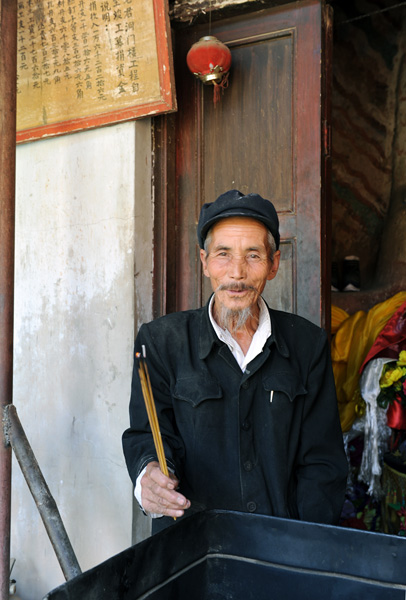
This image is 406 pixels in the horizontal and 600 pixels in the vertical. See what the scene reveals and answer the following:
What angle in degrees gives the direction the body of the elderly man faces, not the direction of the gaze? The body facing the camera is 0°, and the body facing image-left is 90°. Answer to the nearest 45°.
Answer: approximately 0°

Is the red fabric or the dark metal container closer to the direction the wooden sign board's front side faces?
the dark metal container

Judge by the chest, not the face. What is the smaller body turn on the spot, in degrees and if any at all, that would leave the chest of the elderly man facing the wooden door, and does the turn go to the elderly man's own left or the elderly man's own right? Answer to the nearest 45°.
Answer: approximately 180°

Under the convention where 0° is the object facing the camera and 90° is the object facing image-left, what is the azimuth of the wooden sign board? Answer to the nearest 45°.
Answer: approximately 45°

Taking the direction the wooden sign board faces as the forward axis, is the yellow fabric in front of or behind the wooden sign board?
behind

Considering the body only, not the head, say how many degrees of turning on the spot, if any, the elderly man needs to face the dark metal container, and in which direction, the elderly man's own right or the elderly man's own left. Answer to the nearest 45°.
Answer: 0° — they already face it
